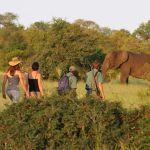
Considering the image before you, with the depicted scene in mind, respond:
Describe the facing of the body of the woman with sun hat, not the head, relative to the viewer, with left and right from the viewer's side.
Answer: facing away from the viewer

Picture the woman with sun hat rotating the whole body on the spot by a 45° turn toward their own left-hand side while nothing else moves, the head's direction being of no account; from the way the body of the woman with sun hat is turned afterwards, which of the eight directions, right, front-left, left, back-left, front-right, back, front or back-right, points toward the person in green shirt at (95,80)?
back-right
